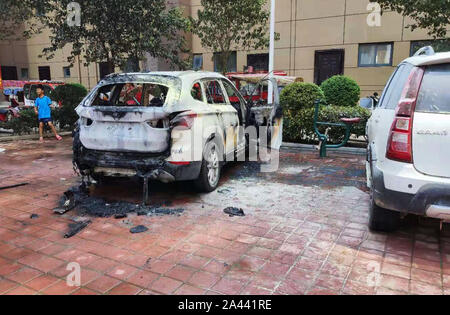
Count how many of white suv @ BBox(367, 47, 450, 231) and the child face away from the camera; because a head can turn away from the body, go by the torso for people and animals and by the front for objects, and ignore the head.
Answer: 1

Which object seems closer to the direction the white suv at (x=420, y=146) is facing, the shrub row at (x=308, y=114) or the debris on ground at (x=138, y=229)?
the shrub row

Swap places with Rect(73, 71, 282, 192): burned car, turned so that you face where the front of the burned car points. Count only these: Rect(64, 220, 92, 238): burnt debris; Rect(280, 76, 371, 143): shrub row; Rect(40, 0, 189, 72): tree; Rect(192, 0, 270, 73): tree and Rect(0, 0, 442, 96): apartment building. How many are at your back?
1

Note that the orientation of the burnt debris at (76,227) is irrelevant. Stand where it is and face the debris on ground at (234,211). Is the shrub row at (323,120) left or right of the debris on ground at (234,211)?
left

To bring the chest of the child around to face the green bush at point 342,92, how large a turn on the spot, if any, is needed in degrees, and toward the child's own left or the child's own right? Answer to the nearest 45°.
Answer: approximately 45° to the child's own left

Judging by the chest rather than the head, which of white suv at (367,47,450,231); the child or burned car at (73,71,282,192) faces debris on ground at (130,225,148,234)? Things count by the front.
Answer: the child

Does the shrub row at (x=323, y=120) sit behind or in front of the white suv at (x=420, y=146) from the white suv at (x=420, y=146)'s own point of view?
in front

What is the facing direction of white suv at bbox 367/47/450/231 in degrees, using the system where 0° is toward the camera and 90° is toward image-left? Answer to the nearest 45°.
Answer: approximately 180°

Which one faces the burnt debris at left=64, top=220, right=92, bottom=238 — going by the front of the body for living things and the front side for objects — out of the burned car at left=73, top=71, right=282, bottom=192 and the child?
the child

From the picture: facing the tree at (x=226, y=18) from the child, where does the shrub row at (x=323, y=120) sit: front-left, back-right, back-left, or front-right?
front-right

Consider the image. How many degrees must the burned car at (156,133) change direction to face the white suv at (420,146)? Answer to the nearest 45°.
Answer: approximately 90° to its right

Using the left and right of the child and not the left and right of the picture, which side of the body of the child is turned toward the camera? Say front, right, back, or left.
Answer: front

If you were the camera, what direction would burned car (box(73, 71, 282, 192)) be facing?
facing away from the viewer and to the right of the viewer

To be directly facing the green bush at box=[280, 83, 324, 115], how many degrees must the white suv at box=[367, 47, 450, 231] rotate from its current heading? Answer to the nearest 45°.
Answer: approximately 45° to its left

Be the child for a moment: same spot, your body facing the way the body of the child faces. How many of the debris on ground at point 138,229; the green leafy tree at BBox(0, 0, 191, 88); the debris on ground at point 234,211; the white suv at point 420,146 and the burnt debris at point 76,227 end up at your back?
1

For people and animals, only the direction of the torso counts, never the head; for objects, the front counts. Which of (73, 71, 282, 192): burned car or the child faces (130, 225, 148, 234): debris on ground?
the child
